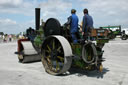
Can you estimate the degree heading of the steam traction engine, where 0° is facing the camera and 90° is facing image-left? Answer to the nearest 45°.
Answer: approximately 135°

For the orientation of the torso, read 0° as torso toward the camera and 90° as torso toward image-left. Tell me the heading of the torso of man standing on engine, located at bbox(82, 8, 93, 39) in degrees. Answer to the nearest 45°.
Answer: approximately 135°

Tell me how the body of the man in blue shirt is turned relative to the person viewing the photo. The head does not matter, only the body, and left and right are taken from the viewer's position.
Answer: facing away from the viewer and to the left of the viewer
